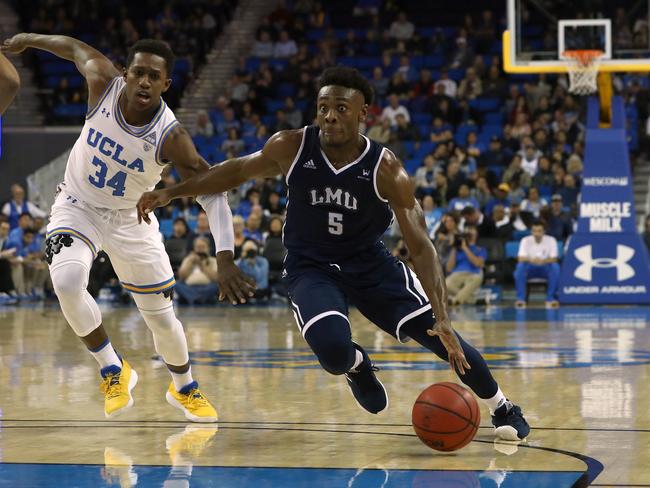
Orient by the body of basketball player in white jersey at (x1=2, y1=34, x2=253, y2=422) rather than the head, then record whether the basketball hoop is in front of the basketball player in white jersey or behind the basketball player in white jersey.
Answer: behind

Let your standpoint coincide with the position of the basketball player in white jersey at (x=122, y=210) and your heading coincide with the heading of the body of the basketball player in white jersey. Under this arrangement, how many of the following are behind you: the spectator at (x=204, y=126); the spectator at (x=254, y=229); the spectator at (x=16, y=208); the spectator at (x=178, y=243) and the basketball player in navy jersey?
4

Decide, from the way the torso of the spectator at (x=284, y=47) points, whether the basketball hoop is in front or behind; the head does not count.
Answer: in front

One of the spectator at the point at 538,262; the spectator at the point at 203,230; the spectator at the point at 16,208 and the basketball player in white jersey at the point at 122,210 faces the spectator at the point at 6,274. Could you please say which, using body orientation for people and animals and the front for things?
the spectator at the point at 16,208

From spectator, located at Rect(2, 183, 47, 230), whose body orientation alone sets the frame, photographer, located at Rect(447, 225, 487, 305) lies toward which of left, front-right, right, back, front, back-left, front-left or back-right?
front-left

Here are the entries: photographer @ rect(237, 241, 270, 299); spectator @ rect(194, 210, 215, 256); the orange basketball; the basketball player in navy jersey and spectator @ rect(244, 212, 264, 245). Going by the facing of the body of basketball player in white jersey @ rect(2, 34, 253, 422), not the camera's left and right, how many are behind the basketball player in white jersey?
3

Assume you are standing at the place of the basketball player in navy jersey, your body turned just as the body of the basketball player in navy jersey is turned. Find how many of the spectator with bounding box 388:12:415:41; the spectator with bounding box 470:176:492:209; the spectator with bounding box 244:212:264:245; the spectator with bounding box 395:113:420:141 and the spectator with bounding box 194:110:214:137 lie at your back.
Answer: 5

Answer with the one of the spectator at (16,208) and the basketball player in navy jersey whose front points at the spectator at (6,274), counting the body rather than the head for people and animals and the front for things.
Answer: the spectator at (16,208)

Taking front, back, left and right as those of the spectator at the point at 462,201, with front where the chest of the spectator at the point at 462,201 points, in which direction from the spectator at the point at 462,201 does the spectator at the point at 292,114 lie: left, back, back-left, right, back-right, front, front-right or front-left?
back-right

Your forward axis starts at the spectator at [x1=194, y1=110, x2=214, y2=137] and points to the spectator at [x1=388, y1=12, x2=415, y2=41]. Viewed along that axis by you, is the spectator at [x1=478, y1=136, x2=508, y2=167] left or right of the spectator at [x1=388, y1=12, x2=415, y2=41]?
right
